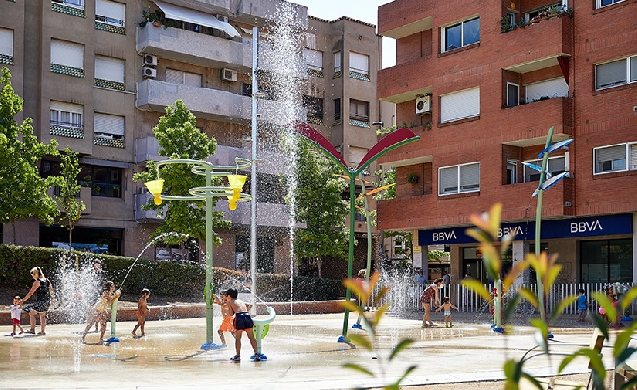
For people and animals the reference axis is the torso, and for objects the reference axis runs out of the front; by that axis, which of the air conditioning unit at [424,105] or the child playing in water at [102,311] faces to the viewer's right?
the child playing in water

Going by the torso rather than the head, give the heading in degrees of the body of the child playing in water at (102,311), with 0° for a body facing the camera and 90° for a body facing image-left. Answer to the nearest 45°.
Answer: approximately 270°

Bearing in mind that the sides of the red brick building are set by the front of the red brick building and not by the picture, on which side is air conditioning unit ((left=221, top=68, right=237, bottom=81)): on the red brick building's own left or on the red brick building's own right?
on the red brick building's own right

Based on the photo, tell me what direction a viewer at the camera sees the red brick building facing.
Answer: facing the viewer and to the left of the viewer

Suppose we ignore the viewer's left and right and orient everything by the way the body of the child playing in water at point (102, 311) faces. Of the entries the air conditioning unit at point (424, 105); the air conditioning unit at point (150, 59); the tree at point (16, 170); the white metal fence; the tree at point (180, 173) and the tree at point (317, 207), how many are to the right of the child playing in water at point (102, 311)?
0

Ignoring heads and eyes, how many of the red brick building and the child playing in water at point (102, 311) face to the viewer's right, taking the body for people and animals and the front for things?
1

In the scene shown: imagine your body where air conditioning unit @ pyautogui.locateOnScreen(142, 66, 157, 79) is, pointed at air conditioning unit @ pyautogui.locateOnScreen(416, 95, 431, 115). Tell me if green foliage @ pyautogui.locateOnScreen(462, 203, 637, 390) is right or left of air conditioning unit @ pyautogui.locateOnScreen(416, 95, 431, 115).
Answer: right

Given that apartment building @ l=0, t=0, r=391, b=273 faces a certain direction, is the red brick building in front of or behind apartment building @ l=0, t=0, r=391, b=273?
in front

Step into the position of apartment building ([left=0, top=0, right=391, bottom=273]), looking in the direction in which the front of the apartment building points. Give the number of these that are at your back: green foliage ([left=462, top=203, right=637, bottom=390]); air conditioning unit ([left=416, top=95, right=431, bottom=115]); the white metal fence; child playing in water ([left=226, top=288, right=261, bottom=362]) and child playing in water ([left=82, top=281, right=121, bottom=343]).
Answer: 0

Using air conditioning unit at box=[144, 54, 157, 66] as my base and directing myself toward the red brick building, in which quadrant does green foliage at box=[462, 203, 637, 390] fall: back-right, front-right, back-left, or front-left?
front-right

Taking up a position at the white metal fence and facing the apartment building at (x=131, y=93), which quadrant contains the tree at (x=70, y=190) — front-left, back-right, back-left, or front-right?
front-left

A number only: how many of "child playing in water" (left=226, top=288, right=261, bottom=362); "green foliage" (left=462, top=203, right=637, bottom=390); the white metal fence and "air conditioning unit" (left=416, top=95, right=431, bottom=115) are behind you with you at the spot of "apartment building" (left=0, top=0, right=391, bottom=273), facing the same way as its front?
0

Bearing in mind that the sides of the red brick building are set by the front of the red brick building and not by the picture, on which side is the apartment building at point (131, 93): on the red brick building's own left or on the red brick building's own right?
on the red brick building's own right

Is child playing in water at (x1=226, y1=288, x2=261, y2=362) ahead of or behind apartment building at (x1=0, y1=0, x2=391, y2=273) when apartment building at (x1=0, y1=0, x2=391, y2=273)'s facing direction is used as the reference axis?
ahead

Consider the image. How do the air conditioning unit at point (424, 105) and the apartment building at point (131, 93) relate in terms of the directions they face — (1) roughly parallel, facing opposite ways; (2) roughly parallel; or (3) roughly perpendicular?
roughly perpendicular
